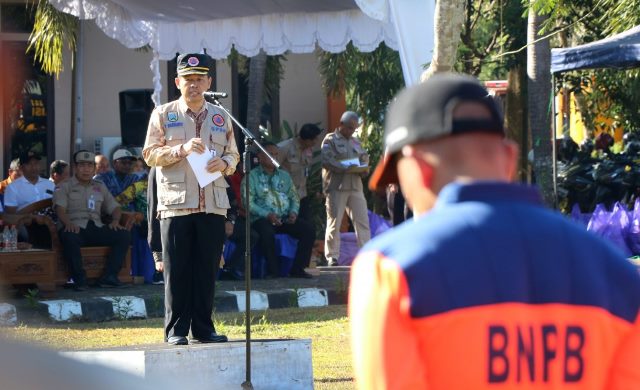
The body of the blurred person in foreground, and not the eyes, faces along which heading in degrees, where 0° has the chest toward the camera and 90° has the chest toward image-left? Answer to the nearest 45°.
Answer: approximately 135°

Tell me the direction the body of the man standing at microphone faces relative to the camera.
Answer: toward the camera

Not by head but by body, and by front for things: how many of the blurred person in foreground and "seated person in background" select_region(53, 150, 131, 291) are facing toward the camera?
1

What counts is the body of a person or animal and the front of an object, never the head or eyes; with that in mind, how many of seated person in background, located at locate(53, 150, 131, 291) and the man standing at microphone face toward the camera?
2

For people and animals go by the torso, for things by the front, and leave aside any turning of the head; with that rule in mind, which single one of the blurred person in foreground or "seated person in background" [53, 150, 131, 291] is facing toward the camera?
the seated person in background

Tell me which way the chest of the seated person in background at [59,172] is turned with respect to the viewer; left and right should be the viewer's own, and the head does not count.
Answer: facing the viewer and to the right of the viewer

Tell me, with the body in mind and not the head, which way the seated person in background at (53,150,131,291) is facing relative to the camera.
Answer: toward the camera

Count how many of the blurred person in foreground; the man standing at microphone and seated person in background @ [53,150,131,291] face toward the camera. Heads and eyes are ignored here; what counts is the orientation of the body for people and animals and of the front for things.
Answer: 2

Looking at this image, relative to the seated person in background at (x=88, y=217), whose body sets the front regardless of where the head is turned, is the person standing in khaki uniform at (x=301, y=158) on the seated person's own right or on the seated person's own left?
on the seated person's own left

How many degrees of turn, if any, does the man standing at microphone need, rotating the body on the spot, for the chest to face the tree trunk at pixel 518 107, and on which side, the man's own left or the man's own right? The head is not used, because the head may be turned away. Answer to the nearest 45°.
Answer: approximately 135° to the man's own left

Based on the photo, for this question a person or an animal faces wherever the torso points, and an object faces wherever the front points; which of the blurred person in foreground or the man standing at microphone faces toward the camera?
the man standing at microphone
